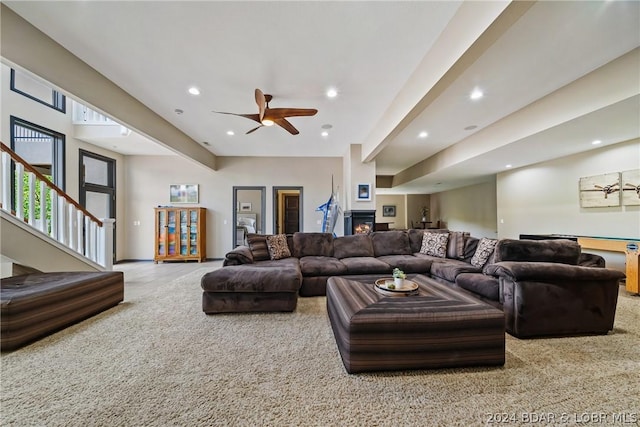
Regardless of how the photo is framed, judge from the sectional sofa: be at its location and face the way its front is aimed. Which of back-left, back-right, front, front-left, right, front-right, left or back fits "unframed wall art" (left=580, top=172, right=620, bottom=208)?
back-left

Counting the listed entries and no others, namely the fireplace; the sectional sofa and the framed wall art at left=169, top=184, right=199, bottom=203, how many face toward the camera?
3

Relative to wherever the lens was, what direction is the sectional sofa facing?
facing the viewer

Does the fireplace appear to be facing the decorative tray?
yes

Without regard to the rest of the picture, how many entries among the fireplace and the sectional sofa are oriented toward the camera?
2

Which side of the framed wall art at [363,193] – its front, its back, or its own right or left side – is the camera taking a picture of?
front

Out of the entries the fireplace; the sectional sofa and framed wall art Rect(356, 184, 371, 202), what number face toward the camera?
3

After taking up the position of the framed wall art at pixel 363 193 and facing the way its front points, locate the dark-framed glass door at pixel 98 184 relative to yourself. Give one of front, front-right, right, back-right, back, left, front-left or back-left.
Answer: right

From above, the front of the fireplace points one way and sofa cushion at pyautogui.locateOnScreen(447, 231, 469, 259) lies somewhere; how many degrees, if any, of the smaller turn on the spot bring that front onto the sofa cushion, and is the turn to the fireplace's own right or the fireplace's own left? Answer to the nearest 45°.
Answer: approximately 45° to the fireplace's own left

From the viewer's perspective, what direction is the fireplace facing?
toward the camera

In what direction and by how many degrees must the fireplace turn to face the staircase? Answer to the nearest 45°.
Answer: approximately 45° to its right

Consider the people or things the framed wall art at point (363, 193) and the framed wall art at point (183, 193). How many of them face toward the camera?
2

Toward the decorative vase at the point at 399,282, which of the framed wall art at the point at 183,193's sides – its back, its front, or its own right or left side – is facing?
front

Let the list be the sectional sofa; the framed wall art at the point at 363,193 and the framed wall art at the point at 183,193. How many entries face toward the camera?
3

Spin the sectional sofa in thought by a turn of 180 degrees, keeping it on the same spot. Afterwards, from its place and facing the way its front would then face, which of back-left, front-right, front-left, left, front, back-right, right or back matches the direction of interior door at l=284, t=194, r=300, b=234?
front-left

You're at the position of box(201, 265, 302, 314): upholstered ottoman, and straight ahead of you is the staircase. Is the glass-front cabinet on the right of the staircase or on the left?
right
